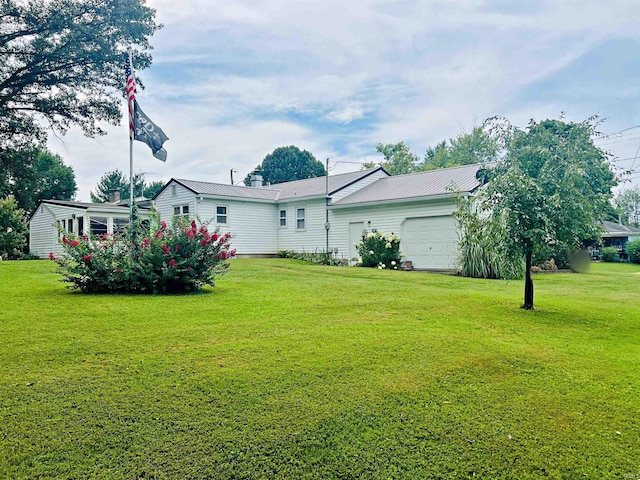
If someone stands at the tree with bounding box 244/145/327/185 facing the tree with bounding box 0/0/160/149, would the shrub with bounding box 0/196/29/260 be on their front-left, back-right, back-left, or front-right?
front-right

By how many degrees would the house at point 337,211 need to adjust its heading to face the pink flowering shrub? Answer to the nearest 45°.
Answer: approximately 45° to its left

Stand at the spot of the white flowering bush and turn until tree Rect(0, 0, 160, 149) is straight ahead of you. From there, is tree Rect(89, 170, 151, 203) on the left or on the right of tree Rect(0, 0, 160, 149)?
right

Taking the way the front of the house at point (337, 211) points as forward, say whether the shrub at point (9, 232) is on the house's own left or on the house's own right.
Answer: on the house's own right

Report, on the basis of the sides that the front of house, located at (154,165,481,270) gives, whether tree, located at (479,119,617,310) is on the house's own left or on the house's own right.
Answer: on the house's own left

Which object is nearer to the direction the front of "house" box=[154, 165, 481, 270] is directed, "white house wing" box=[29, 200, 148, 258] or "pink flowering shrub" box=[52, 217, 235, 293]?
the pink flowering shrub

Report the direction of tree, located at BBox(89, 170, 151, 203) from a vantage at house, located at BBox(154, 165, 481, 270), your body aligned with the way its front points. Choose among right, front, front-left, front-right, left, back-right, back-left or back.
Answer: right

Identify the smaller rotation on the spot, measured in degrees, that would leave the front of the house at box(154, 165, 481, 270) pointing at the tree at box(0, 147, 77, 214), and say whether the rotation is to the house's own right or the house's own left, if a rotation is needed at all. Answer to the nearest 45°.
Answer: approximately 90° to the house's own right

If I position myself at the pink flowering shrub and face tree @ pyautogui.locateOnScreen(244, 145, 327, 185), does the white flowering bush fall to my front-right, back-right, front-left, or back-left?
front-right

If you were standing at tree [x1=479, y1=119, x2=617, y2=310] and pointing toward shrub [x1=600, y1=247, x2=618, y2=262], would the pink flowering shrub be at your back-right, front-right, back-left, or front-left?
back-left

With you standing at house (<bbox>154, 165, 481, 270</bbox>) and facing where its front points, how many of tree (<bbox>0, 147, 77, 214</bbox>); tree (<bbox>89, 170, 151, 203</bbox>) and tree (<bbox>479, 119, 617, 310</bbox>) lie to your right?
2

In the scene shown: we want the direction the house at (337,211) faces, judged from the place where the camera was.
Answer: facing the viewer and to the left of the viewer

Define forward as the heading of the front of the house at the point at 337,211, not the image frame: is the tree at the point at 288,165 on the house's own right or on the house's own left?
on the house's own right
